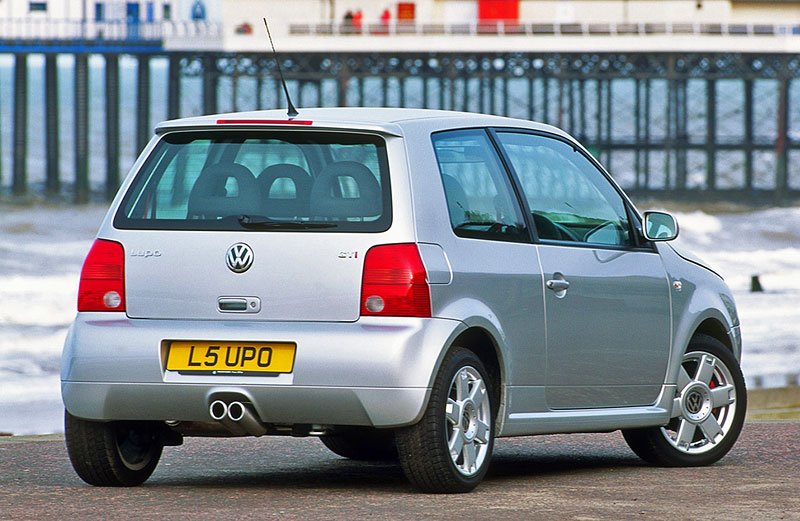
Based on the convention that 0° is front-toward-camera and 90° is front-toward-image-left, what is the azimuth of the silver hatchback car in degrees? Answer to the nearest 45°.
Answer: approximately 225°
